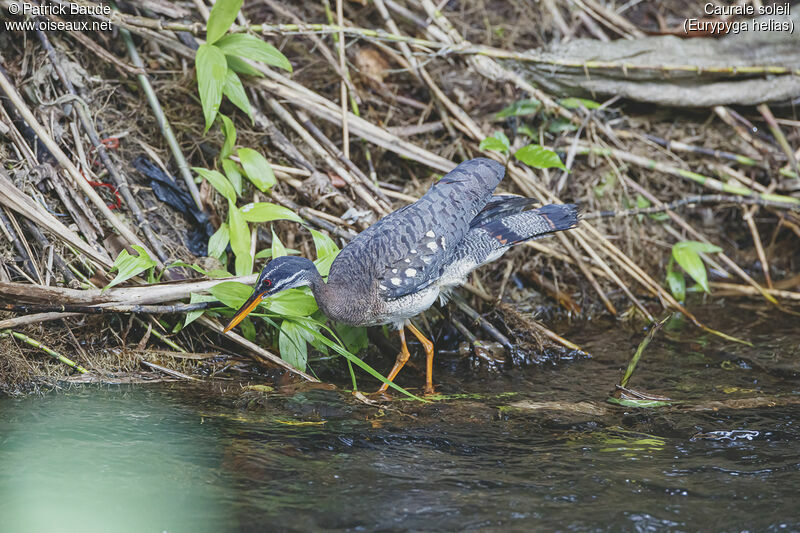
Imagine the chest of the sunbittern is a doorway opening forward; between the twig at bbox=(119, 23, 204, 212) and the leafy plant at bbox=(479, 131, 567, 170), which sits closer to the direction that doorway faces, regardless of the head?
the twig

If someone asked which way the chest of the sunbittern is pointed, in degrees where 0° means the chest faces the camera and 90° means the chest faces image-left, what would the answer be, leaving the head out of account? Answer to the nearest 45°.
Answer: approximately 90°

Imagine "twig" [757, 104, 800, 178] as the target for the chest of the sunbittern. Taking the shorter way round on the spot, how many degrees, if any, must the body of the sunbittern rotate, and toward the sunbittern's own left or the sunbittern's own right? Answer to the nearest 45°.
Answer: approximately 135° to the sunbittern's own right

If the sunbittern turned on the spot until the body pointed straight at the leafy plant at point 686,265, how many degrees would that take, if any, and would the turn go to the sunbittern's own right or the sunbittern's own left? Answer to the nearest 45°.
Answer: approximately 135° to the sunbittern's own right

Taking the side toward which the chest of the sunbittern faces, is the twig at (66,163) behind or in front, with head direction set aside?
in front

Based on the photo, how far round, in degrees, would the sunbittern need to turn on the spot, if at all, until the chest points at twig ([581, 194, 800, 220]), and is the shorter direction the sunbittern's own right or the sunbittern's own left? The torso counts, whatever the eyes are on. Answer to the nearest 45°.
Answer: approximately 135° to the sunbittern's own right

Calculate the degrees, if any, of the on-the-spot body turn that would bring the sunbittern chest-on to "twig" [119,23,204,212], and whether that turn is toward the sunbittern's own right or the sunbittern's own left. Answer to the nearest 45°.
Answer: approximately 45° to the sunbittern's own right

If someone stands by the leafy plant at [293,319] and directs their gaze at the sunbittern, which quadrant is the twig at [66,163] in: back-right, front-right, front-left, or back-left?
back-left
